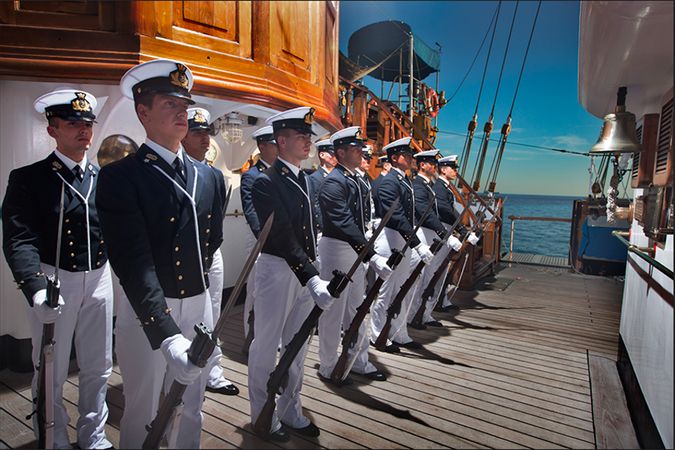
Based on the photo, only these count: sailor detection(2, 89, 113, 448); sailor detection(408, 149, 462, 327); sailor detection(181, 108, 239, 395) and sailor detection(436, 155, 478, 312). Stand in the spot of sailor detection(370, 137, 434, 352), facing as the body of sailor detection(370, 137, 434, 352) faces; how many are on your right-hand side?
2

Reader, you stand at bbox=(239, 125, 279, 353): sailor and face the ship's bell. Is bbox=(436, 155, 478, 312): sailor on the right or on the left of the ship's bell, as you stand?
left

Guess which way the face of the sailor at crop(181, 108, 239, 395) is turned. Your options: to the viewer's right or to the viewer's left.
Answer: to the viewer's right

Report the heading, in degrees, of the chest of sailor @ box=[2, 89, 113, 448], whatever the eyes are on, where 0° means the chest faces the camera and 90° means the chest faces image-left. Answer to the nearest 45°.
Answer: approximately 315°

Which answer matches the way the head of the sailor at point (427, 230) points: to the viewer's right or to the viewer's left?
to the viewer's right

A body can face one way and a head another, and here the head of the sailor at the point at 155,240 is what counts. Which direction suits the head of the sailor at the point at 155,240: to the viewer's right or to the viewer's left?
to the viewer's right

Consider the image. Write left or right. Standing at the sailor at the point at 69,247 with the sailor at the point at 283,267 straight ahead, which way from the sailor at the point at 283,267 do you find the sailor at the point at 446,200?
left
